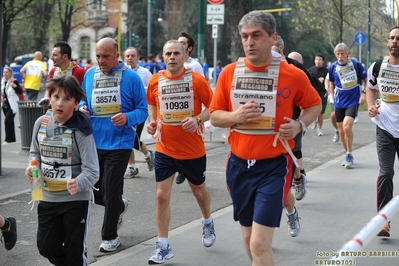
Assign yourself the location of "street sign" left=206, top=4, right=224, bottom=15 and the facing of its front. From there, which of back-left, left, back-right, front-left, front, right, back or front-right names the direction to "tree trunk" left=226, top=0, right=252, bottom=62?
back-left

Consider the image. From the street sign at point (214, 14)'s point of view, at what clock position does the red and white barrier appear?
The red and white barrier is roughly at 12 o'clock from the street sign.

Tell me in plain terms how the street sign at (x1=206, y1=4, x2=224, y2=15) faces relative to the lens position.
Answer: facing the viewer

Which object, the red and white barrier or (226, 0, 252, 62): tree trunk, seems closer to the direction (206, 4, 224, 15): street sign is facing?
the red and white barrier

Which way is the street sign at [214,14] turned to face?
toward the camera

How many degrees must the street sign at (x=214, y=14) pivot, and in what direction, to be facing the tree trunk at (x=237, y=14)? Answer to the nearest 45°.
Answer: approximately 135° to its left

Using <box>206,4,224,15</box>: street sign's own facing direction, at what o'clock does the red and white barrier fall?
The red and white barrier is roughly at 12 o'clock from the street sign.
